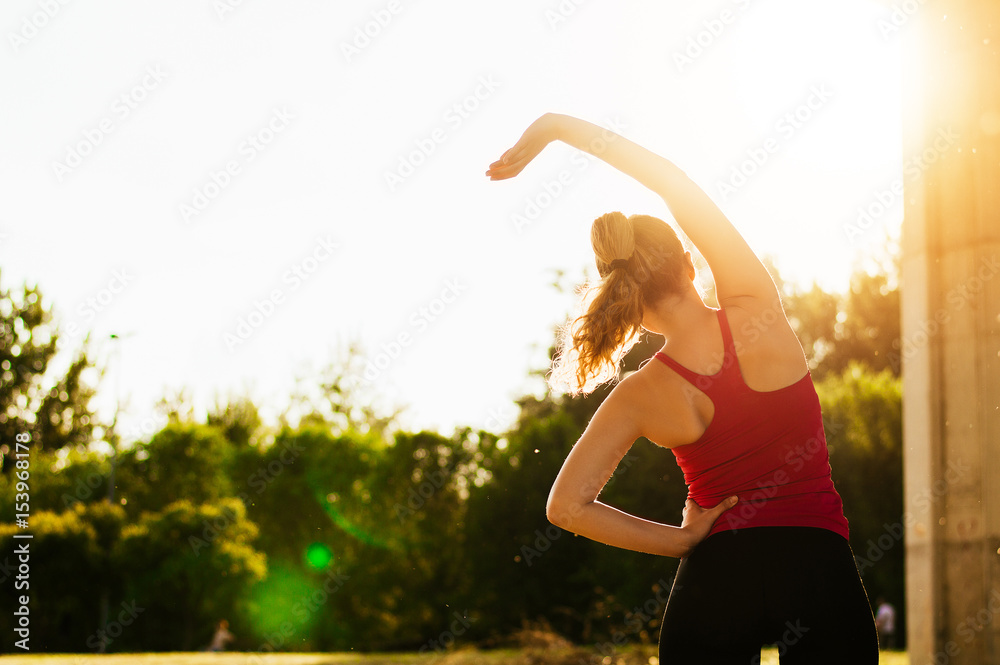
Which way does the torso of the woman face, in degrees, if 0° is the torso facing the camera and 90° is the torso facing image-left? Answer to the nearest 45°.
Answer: approximately 180°

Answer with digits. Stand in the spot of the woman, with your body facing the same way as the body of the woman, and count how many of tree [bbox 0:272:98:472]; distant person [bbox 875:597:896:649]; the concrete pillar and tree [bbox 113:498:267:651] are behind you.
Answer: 0

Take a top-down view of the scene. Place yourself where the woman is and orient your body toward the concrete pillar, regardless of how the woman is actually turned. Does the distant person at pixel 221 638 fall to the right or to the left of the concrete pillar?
left

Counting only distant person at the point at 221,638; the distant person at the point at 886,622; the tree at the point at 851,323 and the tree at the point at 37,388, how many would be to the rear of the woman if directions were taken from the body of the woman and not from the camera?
0

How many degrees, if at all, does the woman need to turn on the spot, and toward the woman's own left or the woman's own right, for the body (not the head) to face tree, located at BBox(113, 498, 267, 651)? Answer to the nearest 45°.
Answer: approximately 45° to the woman's own left

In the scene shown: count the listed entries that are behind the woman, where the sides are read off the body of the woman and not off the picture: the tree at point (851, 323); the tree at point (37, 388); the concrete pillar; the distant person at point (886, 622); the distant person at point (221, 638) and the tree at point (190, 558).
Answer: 0

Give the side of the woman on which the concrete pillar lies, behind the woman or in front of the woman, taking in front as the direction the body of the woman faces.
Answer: in front

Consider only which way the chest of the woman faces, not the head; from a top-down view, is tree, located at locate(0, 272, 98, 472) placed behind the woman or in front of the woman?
in front

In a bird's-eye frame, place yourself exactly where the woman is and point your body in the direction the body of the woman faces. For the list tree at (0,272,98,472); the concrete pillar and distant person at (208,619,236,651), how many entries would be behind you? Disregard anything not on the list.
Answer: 0

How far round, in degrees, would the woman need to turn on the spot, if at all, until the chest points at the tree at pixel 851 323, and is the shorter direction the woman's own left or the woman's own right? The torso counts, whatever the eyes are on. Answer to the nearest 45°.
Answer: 0° — they already face it
